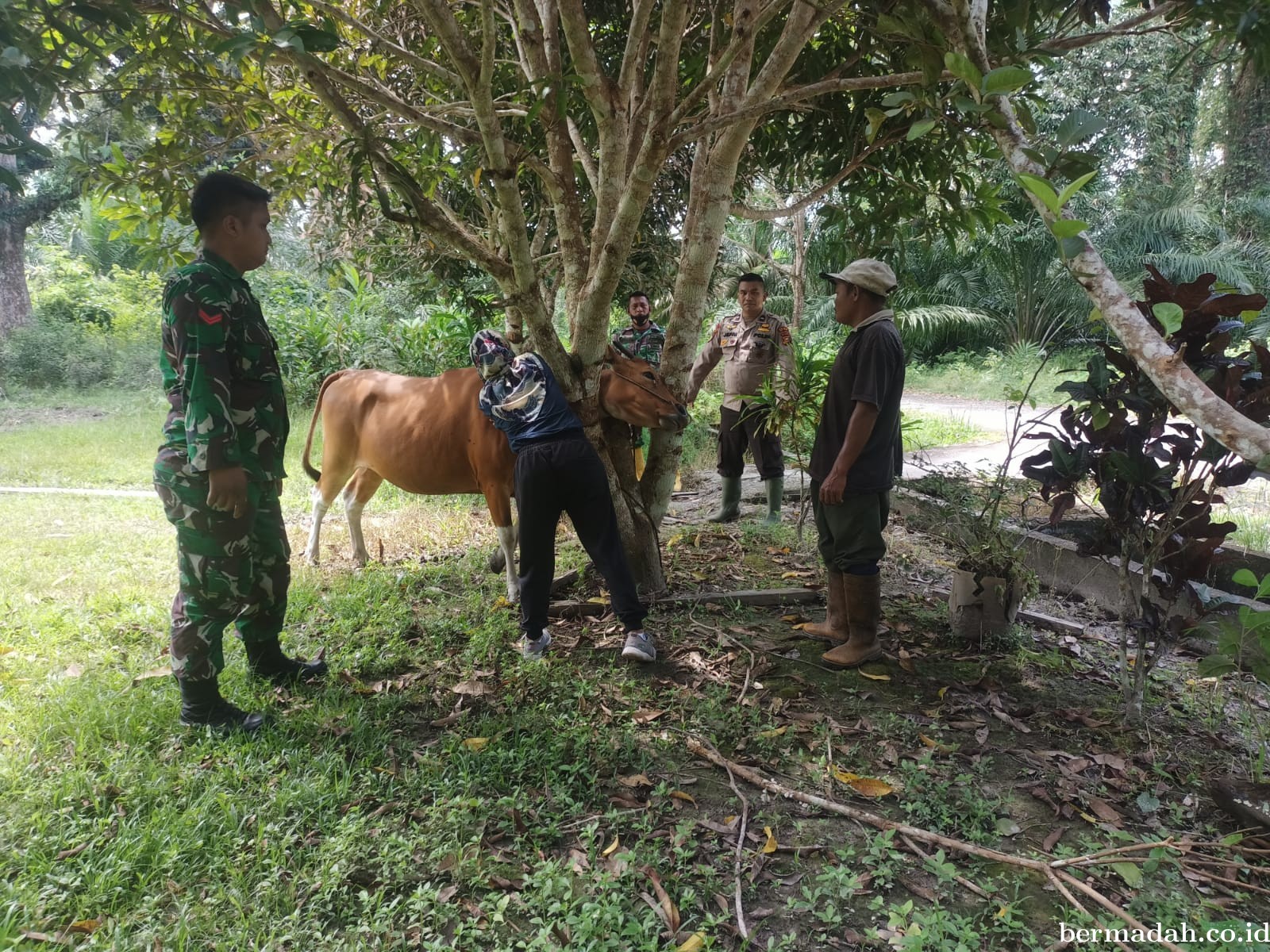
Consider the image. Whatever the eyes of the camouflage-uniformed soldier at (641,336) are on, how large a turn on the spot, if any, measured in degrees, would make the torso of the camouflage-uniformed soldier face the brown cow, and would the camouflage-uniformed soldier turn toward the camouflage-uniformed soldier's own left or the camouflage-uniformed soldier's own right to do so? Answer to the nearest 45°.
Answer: approximately 45° to the camouflage-uniformed soldier's own right

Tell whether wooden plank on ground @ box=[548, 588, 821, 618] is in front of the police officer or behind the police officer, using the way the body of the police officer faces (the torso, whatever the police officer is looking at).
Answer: in front

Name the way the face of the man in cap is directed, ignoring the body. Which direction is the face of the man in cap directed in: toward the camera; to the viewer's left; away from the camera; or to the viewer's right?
to the viewer's left

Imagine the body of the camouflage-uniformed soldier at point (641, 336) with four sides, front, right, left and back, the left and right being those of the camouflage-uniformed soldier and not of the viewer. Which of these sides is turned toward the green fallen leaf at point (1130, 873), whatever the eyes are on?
front

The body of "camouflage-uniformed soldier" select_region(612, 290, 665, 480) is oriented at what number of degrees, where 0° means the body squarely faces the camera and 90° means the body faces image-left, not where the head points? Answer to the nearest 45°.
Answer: approximately 0°

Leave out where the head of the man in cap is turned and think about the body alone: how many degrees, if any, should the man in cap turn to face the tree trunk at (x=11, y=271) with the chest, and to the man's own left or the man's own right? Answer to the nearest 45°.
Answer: approximately 45° to the man's own right

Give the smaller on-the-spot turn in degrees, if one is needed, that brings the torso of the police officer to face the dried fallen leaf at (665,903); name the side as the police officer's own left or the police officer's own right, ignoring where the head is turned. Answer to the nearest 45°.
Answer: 0° — they already face it

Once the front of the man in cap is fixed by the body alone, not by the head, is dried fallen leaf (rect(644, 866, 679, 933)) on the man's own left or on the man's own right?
on the man's own left

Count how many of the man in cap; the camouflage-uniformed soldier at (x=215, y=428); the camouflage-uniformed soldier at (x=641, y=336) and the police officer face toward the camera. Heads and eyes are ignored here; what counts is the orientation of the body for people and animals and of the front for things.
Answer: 2

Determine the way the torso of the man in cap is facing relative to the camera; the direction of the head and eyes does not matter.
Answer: to the viewer's left

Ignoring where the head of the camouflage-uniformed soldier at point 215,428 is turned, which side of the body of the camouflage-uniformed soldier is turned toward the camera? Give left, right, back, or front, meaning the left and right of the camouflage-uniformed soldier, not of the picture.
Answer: right

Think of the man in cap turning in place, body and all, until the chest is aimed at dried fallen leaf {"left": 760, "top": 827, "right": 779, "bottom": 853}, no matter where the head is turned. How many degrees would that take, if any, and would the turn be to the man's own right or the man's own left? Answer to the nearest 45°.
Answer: approximately 90° to the man's own left

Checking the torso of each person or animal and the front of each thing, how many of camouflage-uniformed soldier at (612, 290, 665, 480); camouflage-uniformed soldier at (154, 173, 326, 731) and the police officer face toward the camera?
2

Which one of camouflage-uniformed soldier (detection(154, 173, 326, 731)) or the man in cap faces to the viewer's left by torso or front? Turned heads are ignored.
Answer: the man in cap
